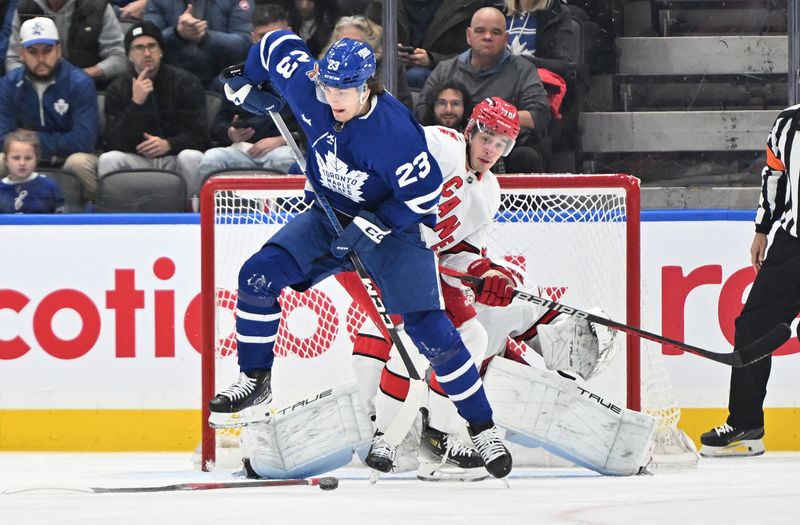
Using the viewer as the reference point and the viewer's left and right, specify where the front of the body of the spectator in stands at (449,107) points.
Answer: facing the viewer

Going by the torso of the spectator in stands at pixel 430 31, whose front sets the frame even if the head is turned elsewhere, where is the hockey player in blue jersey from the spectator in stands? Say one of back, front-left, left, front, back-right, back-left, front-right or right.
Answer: front

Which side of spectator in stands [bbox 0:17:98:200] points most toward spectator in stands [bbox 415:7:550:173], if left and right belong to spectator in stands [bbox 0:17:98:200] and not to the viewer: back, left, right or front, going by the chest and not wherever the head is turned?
left

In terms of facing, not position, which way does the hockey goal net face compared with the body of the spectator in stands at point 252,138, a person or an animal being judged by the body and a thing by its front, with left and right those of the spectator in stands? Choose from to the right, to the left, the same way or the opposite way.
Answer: the same way

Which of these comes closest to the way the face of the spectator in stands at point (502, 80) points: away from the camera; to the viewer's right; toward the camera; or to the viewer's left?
toward the camera

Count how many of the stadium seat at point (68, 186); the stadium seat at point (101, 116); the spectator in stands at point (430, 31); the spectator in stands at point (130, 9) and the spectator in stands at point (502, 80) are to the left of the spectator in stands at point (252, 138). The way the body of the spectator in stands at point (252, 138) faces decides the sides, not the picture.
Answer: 2

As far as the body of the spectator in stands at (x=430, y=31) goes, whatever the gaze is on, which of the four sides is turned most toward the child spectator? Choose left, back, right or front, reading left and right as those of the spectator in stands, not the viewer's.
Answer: right

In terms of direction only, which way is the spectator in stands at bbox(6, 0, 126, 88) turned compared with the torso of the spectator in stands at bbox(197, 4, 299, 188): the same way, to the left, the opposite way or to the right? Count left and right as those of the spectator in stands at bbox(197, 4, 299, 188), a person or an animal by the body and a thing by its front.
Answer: the same way

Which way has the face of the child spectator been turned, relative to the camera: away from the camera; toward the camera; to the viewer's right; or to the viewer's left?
toward the camera

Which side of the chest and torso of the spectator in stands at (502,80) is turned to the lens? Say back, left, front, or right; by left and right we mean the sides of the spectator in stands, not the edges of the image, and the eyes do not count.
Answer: front

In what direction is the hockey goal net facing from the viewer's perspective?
toward the camera

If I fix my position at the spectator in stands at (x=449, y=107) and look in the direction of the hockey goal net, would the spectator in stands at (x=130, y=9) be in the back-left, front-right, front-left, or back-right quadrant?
back-right

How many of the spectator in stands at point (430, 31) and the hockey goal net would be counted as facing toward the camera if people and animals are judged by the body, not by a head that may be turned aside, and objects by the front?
2

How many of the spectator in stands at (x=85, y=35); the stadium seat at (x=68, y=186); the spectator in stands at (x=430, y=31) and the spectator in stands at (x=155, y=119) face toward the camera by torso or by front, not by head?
4
